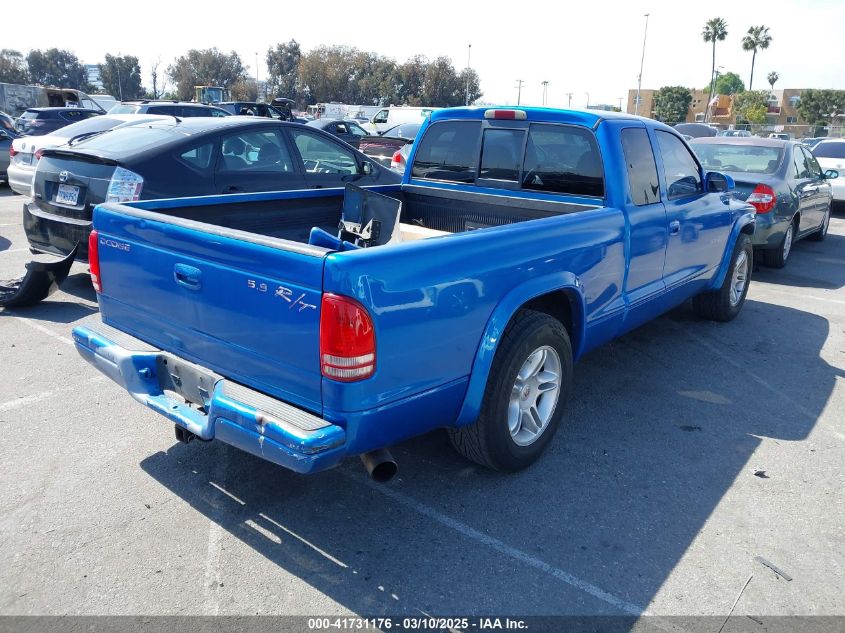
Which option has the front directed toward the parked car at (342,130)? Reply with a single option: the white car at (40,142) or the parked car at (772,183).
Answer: the white car

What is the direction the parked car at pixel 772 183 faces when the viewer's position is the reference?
facing away from the viewer and to the right of the viewer

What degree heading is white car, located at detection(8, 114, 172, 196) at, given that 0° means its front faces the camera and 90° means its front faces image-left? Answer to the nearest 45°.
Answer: approximately 225°

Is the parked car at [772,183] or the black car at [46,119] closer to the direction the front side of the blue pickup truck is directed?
the parked car

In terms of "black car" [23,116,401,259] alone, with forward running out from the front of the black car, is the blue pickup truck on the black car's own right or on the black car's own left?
on the black car's own right

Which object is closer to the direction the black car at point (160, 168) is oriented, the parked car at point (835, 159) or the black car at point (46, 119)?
the parked car

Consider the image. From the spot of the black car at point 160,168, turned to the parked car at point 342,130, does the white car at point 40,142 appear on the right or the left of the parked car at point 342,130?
left

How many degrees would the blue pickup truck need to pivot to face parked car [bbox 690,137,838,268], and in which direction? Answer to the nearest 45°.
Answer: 0° — it already faces it

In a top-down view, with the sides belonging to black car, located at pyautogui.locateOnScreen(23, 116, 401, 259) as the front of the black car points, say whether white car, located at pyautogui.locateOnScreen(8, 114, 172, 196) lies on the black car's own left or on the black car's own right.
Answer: on the black car's own left

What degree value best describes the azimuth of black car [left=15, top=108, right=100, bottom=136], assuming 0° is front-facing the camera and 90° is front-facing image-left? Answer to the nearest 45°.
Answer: approximately 225°

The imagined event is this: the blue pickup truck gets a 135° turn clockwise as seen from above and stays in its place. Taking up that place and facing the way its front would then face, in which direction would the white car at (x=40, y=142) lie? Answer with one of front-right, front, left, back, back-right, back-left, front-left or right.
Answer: back-right
